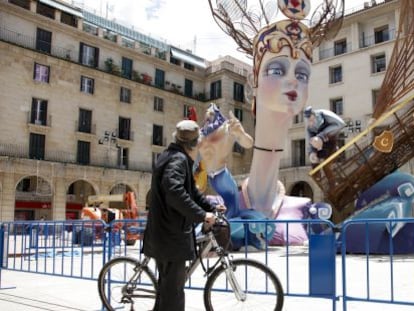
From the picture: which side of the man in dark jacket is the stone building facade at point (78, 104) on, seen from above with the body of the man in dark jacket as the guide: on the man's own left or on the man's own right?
on the man's own left

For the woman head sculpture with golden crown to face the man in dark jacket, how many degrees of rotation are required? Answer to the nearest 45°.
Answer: approximately 45° to its right

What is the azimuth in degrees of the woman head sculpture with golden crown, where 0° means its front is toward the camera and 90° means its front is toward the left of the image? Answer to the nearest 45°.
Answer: approximately 315°

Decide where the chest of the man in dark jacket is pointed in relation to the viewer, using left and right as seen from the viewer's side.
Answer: facing away from the viewer and to the right of the viewer

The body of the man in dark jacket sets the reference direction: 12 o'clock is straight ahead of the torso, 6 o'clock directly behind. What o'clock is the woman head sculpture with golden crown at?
The woman head sculpture with golden crown is roughly at 11 o'clock from the man in dark jacket.

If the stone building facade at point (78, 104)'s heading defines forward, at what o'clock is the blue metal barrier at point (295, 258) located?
The blue metal barrier is roughly at 1 o'clock from the stone building facade.

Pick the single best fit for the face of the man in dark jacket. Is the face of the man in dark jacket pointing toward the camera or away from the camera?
away from the camera
